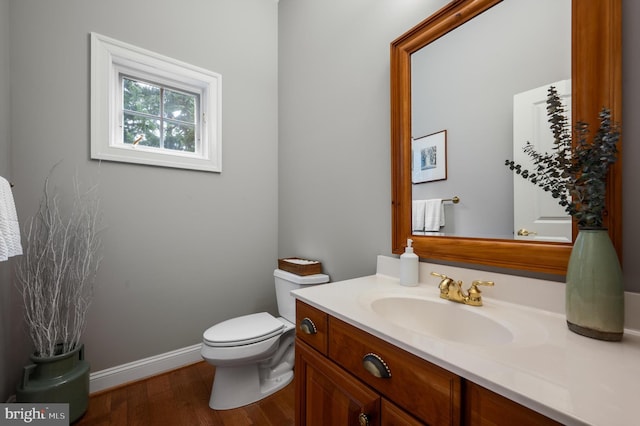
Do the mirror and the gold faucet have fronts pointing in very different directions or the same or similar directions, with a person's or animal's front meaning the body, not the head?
same or similar directions

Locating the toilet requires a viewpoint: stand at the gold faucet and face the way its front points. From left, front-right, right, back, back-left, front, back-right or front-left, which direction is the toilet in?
front-right

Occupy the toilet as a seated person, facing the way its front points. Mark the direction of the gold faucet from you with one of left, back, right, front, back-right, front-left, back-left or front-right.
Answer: left

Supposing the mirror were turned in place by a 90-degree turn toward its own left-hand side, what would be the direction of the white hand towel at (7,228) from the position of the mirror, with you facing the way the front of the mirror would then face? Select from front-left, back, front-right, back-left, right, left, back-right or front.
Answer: right

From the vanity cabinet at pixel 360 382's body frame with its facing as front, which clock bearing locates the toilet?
The toilet is roughly at 3 o'clock from the vanity cabinet.

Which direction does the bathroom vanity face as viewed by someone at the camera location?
facing the viewer and to the left of the viewer

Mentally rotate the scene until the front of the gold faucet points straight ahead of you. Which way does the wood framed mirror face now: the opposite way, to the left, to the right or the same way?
the same way

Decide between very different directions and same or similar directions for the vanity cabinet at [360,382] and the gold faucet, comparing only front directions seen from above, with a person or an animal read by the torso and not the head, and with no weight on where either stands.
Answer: same or similar directions

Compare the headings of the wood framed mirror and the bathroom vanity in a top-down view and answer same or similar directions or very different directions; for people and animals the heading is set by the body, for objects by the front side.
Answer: same or similar directions

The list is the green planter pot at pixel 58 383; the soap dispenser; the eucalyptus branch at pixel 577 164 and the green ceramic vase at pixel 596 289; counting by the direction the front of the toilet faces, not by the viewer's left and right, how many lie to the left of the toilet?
3

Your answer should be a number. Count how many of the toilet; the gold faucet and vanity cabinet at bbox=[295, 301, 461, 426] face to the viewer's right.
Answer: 0

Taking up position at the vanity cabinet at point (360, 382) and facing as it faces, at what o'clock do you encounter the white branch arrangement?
The white branch arrangement is roughly at 2 o'clock from the vanity cabinet.
